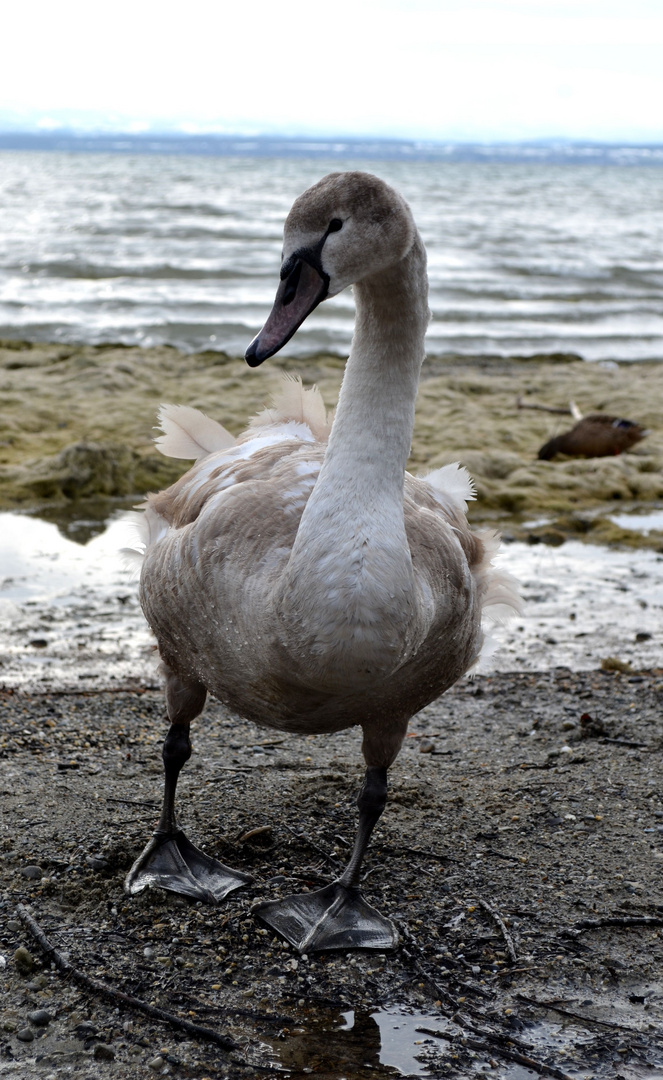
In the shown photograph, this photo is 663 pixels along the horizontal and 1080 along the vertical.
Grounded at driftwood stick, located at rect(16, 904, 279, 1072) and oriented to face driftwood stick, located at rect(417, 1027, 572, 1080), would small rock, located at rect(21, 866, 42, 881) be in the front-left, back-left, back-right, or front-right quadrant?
back-left

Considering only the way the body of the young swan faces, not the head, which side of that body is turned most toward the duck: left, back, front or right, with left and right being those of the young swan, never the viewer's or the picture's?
back

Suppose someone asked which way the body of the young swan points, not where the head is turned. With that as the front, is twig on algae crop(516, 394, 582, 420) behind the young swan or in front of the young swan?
behind

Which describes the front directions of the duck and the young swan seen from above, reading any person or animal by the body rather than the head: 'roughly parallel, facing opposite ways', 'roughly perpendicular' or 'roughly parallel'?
roughly perpendicular

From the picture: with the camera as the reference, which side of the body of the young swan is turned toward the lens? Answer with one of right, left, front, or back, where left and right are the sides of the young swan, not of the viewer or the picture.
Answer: front
